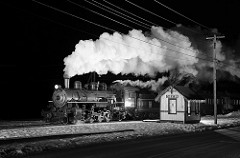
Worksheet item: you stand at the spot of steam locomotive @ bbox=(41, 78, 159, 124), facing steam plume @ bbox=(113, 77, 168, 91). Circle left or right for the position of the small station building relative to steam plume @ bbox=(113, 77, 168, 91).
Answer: right

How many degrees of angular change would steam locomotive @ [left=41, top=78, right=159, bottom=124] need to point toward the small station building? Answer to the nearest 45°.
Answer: approximately 135° to its left

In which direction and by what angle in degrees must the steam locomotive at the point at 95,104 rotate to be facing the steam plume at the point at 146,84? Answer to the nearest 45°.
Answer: approximately 180°
